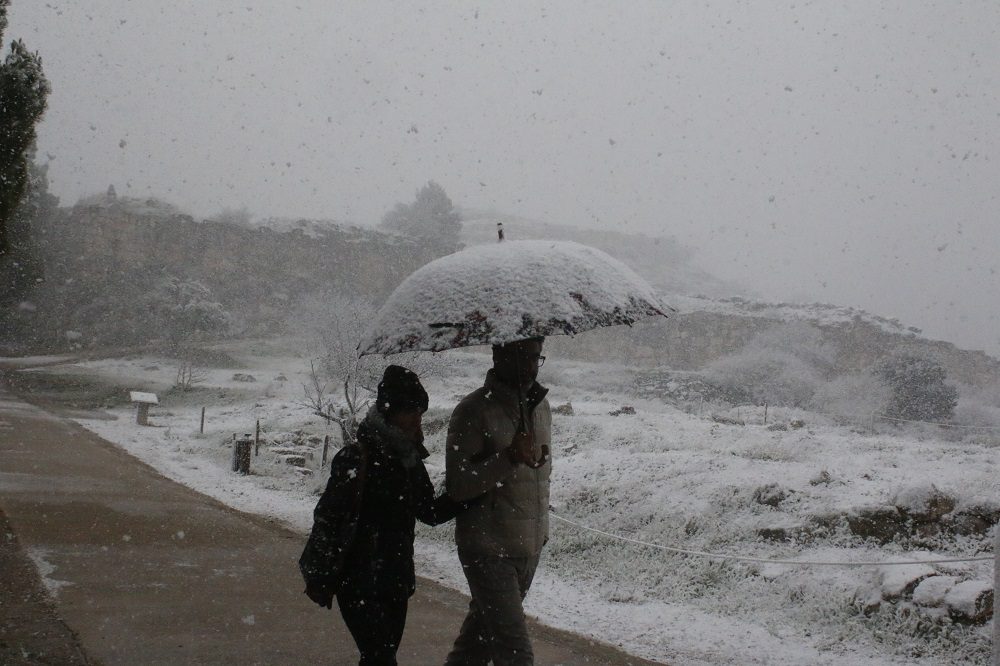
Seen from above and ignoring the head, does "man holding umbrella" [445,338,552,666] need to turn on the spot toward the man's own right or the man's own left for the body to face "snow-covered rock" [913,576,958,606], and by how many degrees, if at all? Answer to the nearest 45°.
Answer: approximately 90° to the man's own left

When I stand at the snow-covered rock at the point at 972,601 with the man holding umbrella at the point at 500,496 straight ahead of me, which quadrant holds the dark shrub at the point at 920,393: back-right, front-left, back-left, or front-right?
back-right

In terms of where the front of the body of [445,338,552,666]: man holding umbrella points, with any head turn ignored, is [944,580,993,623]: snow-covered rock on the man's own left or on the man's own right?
on the man's own left

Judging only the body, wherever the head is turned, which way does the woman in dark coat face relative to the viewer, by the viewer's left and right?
facing the viewer and to the right of the viewer

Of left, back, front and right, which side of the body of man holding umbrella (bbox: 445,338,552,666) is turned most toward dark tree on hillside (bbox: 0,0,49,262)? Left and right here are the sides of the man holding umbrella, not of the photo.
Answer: back

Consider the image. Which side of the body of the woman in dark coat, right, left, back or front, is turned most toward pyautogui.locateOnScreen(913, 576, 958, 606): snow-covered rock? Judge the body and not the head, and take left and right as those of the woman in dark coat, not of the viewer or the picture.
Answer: left

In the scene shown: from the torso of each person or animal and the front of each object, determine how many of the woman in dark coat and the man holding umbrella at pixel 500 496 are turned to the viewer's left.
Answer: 0

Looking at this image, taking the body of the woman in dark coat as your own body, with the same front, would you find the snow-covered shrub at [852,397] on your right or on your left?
on your left
